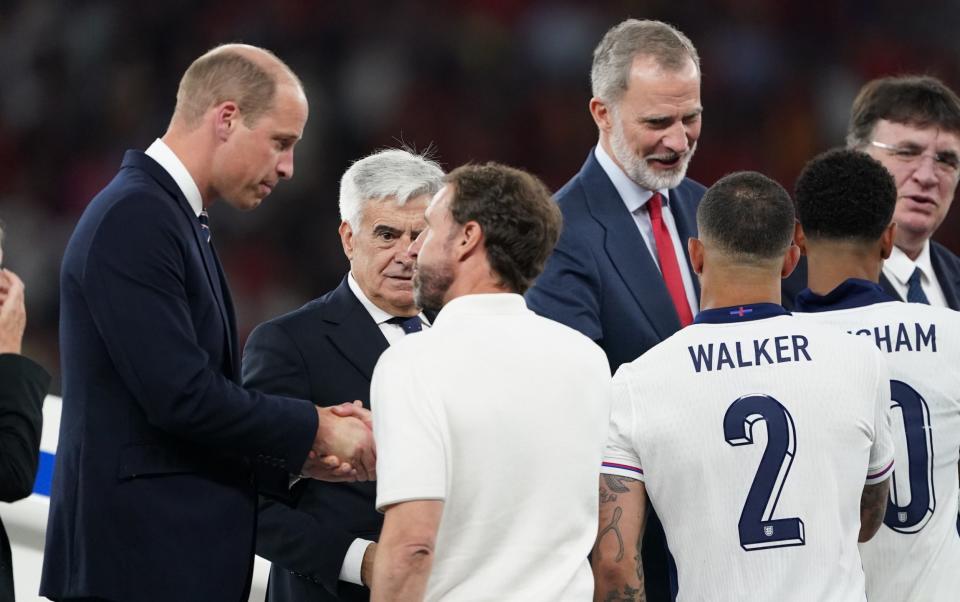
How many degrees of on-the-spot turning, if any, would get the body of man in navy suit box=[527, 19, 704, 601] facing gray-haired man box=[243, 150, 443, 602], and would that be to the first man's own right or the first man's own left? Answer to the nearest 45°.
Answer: approximately 90° to the first man's own right

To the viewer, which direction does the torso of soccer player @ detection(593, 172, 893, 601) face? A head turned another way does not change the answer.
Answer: away from the camera

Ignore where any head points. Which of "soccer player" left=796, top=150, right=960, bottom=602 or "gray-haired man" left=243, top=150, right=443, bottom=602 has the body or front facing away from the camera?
the soccer player

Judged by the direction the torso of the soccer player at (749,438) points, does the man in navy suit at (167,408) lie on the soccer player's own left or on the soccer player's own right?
on the soccer player's own left

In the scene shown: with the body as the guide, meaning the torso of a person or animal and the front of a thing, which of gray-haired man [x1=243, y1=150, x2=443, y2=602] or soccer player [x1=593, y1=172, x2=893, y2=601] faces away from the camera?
the soccer player

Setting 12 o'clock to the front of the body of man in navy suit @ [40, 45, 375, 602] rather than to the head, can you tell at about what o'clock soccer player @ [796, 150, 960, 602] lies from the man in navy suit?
The soccer player is roughly at 12 o'clock from the man in navy suit.

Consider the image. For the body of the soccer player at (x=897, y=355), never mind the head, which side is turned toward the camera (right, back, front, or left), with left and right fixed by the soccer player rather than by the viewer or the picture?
back

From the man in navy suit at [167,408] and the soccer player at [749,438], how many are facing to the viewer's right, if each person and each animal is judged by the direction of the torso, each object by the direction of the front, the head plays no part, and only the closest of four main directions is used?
1

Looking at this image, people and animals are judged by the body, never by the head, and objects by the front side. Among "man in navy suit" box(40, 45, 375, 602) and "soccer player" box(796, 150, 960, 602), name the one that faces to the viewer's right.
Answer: the man in navy suit

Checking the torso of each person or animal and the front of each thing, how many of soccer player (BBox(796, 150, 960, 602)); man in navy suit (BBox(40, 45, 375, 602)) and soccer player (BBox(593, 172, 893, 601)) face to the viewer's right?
1

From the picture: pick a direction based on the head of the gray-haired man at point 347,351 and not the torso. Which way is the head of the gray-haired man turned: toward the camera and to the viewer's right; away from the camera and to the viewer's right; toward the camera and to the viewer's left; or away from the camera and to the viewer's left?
toward the camera and to the viewer's right

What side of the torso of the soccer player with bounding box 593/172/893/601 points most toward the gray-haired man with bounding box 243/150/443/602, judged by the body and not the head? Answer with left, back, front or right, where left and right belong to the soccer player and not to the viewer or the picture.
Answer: left

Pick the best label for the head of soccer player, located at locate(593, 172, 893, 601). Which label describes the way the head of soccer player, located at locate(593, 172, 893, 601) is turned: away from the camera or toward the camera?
away from the camera

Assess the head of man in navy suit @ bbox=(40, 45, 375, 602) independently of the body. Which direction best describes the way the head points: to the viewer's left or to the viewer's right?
to the viewer's right

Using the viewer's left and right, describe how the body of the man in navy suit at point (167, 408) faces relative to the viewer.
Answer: facing to the right of the viewer

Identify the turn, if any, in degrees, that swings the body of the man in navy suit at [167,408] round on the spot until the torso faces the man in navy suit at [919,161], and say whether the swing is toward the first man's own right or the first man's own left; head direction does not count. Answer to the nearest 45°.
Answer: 0° — they already face them

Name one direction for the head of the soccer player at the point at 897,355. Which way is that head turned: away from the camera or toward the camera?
away from the camera
